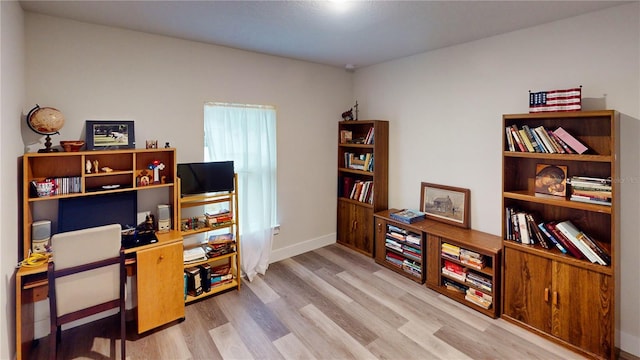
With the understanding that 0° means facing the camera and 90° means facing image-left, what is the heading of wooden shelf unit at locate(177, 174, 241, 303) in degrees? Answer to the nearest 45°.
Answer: approximately 315°

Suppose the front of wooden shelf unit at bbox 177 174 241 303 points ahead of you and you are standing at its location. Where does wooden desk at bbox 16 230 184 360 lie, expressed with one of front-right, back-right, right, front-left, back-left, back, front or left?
right

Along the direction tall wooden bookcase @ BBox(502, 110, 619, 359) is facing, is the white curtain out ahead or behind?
ahead

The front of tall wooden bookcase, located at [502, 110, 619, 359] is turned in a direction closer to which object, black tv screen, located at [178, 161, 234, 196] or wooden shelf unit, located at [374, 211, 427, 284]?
the black tv screen

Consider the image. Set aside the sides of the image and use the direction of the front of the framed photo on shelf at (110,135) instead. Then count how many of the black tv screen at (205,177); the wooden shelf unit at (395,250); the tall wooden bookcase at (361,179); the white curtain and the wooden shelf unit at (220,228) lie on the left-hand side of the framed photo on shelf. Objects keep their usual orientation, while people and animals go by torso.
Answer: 5

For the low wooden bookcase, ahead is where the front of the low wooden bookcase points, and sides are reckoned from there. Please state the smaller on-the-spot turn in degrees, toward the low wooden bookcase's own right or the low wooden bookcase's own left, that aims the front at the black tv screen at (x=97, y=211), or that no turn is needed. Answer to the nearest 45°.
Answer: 0° — it already faces it

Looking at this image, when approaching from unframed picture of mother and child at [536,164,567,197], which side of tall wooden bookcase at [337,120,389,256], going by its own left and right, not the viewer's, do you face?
left

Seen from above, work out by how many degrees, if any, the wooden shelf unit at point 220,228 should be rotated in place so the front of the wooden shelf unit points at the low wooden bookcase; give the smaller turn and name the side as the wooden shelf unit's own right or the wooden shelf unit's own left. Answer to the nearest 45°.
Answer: approximately 45° to the wooden shelf unit's own left

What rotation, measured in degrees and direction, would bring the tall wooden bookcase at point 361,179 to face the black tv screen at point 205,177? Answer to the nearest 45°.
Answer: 0° — it already faces it

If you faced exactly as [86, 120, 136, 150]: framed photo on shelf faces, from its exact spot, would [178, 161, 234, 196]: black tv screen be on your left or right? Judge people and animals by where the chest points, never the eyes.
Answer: on your left

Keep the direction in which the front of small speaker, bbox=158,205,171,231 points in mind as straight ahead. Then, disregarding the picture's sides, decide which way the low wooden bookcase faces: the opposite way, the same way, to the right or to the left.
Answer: to the right

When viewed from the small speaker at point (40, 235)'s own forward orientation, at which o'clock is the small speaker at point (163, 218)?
the small speaker at point (163, 218) is roughly at 9 o'clock from the small speaker at point (40, 235).

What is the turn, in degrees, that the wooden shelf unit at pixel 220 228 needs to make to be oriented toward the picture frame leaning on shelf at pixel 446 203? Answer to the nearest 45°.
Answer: approximately 45° to its left

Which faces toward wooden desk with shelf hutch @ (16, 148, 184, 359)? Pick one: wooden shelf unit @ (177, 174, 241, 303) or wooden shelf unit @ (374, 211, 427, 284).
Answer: wooden shelf unit @ (374, 211, 427, 284)

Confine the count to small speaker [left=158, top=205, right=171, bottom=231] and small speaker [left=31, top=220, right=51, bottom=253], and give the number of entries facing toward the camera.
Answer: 2
